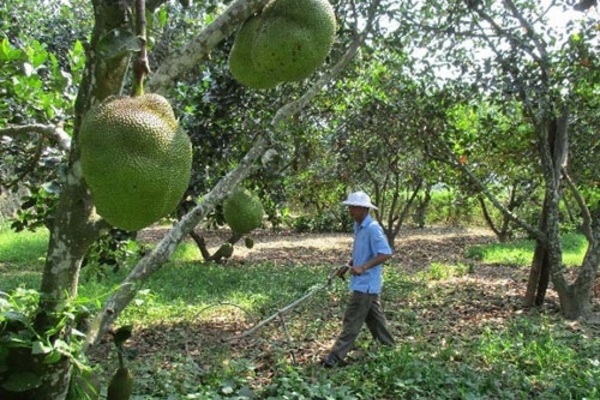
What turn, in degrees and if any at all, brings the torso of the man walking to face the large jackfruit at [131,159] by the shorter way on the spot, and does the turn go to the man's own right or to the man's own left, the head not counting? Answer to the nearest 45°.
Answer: approximately 90° to the man's own left

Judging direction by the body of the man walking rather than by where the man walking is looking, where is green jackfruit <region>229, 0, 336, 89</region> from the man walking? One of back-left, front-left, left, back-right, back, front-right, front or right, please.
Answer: left

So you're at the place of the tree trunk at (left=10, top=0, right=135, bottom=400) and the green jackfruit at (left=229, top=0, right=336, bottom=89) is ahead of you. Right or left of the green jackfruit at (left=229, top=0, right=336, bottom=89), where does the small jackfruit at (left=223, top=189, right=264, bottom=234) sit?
left

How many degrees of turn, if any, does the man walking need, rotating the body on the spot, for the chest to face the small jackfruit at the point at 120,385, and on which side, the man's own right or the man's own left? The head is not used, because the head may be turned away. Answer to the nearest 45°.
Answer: approximately 90° to the man's own left

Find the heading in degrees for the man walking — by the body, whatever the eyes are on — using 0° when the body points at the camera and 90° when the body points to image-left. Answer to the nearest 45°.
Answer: approximately 90°

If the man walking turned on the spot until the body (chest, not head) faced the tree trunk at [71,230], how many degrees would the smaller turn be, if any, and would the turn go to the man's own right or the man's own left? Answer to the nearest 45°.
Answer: approximately 90° to the man's own left
